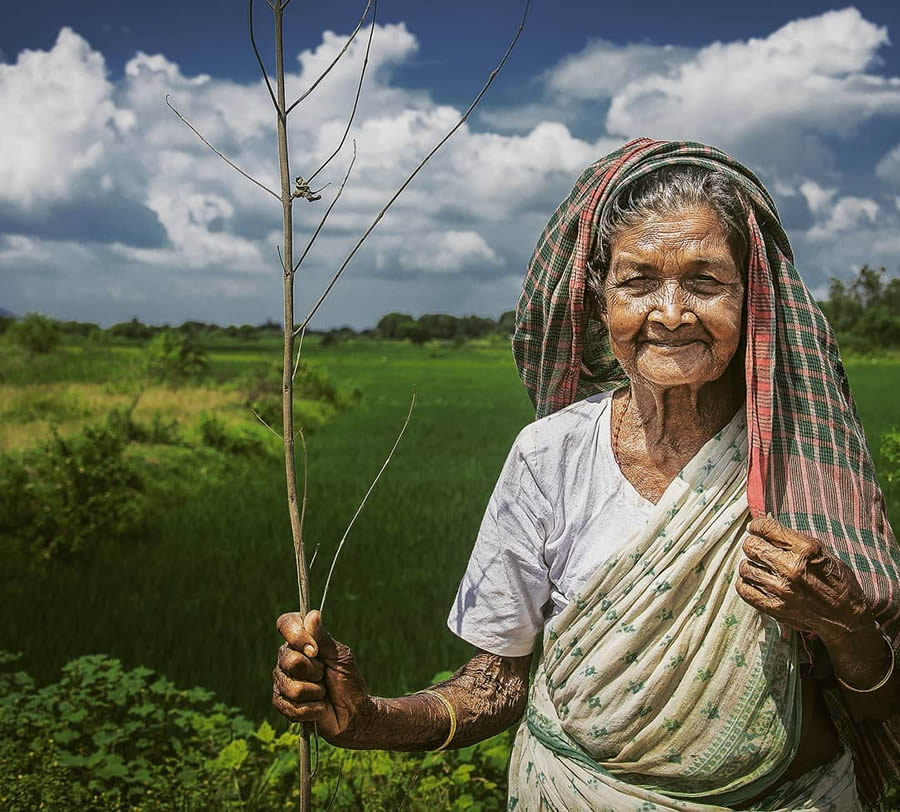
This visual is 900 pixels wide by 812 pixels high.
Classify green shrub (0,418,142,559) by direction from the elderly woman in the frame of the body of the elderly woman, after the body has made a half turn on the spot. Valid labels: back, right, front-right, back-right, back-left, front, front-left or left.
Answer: front-left

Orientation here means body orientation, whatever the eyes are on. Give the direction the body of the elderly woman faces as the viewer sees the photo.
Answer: toward the camera

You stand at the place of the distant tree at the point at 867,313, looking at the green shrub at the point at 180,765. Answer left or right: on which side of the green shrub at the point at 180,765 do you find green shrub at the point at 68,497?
right

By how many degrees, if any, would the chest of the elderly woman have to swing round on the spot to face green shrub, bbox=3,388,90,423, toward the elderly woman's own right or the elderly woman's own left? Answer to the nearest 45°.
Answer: approximately 135° to the elderly woman's own right

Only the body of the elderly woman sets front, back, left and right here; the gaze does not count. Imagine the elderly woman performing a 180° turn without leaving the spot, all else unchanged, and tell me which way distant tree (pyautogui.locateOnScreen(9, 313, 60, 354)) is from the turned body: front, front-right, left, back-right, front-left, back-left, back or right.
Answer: front-left

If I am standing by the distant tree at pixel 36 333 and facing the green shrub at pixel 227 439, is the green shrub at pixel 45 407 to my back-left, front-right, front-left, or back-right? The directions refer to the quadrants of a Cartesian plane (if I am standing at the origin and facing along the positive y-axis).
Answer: front-right

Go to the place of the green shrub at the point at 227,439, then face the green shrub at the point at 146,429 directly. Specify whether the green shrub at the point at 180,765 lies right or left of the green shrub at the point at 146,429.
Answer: left

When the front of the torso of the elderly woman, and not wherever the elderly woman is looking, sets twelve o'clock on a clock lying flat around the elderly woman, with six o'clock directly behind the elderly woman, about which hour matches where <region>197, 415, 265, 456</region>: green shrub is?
The green shrub is roughly at 5 o'clock from the elderly woman.

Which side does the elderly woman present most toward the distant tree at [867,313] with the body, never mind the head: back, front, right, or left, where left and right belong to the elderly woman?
back
